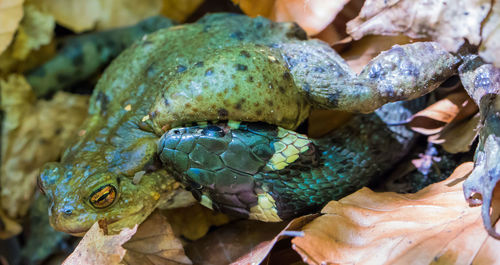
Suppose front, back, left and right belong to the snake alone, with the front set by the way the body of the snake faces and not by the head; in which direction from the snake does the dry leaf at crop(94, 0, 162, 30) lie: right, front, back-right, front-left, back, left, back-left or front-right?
front-right

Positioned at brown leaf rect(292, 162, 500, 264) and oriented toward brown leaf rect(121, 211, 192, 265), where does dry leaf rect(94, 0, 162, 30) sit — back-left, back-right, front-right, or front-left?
front-right

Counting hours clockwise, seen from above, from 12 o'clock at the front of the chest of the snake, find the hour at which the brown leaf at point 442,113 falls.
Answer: The brown leaf is roughly at 5 o'clock from the snake.

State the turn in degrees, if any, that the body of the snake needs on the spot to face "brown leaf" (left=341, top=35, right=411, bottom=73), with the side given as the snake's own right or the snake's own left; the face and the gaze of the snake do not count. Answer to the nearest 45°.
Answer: approximately 135° to the snake's own right

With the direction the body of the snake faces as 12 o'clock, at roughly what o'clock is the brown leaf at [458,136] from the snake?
The brown leaf is roughly at 5 o'clock from the snake.

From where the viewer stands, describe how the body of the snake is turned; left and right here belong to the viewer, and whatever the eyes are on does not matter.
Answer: facing to the left of the viewer

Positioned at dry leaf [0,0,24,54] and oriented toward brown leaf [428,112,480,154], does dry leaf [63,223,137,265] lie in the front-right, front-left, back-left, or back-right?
front-right

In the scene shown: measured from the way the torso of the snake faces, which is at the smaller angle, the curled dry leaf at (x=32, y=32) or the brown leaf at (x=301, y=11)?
the curled dry leaf

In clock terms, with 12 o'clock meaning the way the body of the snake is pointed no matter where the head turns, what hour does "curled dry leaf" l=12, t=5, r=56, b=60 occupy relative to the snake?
The curled dry leaf is roughly at 1 o'clock from the snake.

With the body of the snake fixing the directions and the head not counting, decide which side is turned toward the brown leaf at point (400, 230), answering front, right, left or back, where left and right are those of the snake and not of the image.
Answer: back

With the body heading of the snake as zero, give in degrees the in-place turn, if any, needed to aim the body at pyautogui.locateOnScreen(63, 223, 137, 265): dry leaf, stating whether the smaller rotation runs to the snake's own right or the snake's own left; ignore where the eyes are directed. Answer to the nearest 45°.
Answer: approximately 45° to the snake's own left

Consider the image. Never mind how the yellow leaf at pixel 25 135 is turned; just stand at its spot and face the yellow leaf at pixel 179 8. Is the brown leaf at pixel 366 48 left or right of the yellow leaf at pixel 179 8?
right
